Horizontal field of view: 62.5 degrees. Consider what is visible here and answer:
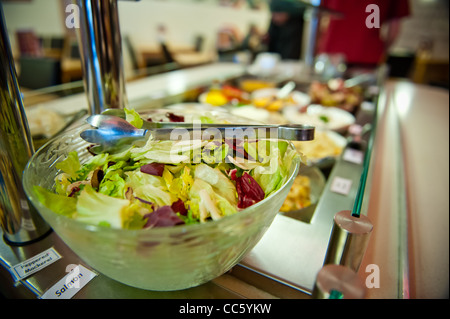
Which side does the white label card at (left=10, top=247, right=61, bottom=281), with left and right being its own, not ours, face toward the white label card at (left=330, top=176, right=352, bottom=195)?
left

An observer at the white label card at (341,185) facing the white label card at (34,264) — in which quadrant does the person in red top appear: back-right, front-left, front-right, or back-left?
back-right

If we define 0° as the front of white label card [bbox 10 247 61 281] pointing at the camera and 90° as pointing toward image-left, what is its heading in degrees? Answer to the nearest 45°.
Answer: approximately 0°
